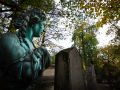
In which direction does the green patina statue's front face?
to the viewer's right
